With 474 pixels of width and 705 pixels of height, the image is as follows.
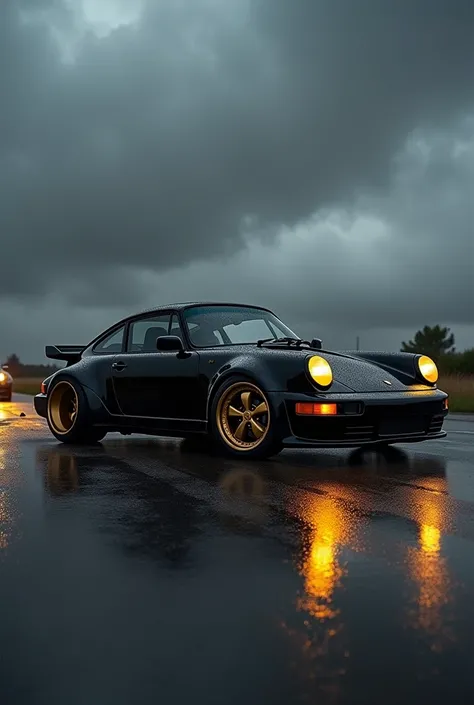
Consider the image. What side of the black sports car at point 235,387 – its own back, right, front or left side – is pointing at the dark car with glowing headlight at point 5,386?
back

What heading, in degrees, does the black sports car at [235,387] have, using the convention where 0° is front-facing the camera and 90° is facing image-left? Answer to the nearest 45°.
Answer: approximately 315°
